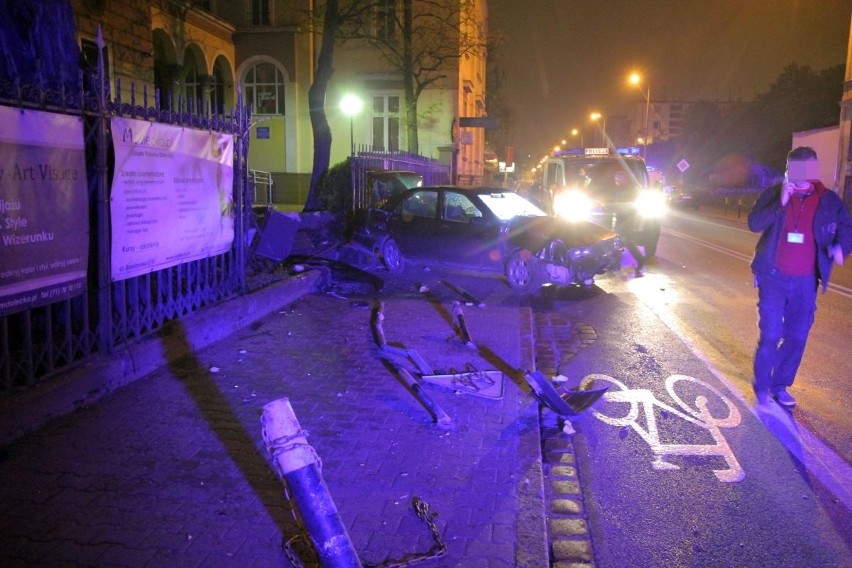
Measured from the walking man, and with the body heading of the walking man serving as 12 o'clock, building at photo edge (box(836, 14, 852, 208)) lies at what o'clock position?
The building at photo edge is roughly at 6 o'clock from the walking man.

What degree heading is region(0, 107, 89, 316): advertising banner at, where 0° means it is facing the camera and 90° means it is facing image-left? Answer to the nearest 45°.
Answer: approximately 315°

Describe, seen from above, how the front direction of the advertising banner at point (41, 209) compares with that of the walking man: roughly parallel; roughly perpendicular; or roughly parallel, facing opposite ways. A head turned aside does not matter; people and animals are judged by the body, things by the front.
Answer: roughly perpendicular

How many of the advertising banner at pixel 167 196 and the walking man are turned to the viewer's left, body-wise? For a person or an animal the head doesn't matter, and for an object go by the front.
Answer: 0

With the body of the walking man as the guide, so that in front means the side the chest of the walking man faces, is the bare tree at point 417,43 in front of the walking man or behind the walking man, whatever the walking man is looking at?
behind

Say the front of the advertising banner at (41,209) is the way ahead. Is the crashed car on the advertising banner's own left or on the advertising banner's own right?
on the advertising banner's own left

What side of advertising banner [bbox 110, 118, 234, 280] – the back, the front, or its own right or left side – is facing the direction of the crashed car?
left

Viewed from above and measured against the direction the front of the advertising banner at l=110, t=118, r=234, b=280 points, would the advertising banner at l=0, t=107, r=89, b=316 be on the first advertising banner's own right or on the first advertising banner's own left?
on the first advertising banner's own right

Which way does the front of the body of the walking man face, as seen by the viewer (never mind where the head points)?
toward the camera

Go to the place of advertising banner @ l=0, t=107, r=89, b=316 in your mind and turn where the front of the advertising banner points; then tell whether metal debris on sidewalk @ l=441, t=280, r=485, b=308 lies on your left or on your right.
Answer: on your left

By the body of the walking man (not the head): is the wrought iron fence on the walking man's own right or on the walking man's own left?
on the walking man's own right

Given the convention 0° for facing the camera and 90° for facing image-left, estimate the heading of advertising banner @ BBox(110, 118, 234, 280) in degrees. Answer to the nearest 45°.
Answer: approximately 315°

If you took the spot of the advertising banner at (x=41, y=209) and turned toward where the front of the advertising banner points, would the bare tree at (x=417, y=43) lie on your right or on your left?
on your left

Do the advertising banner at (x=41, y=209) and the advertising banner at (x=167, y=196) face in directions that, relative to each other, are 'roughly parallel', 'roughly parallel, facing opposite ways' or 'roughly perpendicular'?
roughly parallel

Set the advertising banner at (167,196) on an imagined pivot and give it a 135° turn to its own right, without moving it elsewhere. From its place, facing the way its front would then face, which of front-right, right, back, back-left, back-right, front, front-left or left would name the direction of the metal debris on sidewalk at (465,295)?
back-right

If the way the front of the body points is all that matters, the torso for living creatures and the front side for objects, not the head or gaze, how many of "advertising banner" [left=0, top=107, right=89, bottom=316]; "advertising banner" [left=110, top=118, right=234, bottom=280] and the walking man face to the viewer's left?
0

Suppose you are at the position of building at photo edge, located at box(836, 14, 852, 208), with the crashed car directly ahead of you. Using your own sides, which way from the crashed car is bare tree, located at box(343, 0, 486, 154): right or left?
right

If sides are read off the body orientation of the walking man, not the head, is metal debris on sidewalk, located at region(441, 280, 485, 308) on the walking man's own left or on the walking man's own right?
on the walking man's own right
